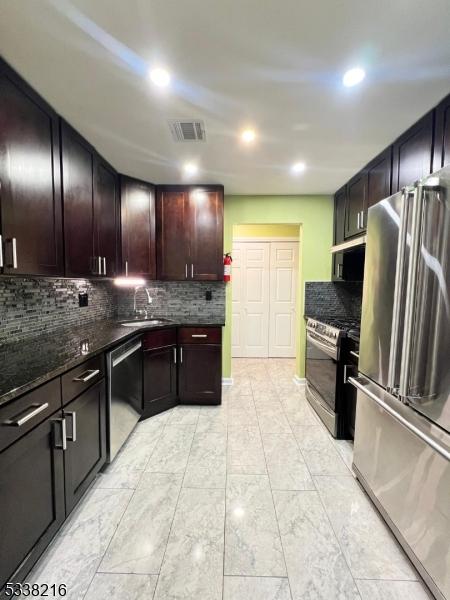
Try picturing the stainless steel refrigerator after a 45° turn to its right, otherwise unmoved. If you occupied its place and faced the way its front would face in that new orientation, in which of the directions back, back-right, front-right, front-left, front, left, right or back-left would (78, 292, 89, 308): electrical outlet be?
front

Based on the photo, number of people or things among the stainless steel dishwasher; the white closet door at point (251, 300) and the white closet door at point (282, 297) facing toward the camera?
2

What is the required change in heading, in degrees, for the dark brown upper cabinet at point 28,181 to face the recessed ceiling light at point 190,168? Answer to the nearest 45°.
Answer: approximately 45° to its left

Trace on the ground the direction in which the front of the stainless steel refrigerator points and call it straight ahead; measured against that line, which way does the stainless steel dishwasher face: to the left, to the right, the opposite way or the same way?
the opposite way

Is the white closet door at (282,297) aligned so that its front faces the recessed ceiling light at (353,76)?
yes

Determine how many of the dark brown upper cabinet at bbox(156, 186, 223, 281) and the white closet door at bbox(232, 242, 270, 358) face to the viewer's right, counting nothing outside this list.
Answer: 0

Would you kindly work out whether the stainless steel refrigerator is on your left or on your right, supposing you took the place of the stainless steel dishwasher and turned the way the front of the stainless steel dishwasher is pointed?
on your right

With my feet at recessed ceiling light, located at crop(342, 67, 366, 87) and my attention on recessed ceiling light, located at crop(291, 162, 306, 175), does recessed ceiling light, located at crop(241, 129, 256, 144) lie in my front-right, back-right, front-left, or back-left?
front-left

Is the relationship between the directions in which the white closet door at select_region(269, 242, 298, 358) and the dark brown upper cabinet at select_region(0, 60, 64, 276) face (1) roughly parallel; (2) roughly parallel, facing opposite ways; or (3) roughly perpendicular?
roughly perpendicular

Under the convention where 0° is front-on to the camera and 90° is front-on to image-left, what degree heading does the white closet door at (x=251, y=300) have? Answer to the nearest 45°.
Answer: approximately 0°

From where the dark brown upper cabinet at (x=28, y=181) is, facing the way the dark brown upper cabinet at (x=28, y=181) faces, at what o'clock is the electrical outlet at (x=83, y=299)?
The electrical outlet is roughly at 8 o'clock from the dark brown upper cabinet.

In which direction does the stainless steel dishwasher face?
to the viewer's right

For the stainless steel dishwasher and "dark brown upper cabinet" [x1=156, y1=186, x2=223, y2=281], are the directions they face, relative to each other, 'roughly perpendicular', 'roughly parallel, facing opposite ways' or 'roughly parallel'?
roughly perpendicular

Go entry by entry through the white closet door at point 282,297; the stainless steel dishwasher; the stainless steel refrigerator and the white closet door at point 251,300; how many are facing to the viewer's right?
1

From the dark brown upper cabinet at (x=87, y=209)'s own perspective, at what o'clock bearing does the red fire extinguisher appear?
The red fire extinguisher is roughly at 10 o'clock from the dark brown upper cabinet.

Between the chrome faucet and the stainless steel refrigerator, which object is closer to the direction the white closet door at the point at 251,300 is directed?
the stainless steel refrigerator

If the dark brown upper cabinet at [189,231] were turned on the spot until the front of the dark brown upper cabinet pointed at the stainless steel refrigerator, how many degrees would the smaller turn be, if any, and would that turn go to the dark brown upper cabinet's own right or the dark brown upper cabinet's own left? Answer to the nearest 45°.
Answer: approximately 45° to the dark brown upper cabinet's own left
